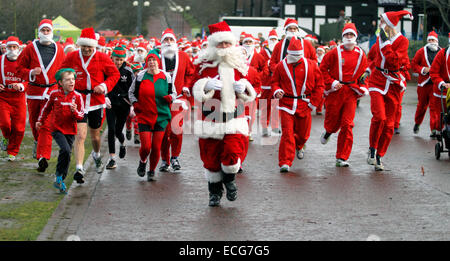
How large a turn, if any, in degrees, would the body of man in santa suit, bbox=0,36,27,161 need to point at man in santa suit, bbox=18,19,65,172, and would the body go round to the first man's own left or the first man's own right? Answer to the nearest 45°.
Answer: approximately 45° to the first man's own left

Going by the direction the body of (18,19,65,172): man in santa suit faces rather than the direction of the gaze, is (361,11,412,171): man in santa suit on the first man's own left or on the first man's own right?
on the first man's own left

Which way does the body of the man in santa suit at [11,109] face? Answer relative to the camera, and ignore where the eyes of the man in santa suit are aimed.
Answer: toward the camera

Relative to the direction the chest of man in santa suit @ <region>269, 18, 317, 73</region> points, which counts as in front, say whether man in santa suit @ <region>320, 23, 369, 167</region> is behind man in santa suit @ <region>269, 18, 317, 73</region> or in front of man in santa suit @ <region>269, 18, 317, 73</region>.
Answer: in front

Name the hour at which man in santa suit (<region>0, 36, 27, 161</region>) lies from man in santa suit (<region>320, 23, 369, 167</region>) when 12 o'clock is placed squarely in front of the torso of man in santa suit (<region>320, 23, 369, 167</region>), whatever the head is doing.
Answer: man in santa suit (<region>0, 36, 27, 161</region>) is roughly at 3 o'clock from man in santa suit (<region>320, 23, 369, 167</region>).

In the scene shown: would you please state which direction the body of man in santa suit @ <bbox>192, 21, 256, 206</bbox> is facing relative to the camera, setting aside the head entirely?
toward the camera

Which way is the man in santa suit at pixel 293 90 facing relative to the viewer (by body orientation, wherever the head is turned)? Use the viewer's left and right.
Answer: facing the viewer

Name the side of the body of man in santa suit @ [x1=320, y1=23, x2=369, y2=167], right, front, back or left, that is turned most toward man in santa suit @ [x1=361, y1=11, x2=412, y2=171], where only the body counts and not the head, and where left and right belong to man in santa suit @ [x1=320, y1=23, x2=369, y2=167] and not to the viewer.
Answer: left

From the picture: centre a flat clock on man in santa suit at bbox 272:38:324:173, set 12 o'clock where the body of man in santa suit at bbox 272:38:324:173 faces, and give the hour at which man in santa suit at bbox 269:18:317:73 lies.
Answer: man in santa suit at bbox 269:18:317:73 is roughly at 6 o'clock from man in santa suit at bbox 272:38:324:173.

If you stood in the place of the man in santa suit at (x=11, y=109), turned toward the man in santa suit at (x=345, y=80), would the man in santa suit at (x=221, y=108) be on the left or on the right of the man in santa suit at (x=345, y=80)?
right
